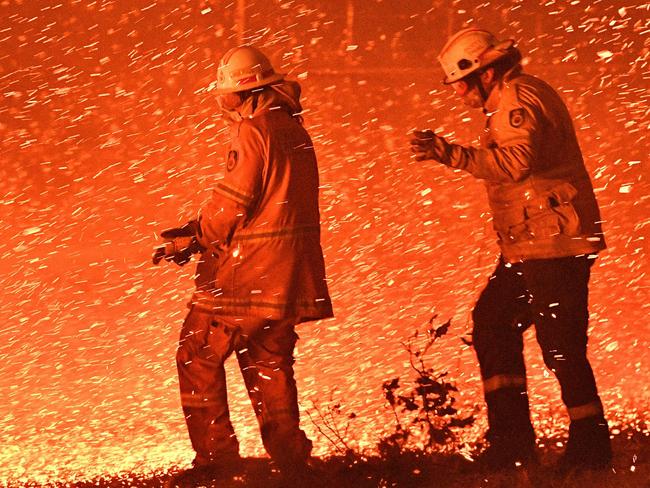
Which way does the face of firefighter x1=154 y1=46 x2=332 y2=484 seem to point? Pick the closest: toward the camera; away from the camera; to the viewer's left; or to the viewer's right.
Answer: to the viewer's left

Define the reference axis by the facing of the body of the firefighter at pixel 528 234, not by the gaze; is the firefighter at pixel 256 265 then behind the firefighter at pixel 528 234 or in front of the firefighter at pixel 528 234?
in front

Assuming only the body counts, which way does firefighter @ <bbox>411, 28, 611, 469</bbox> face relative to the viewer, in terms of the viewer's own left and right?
facing to the left of the viewer
